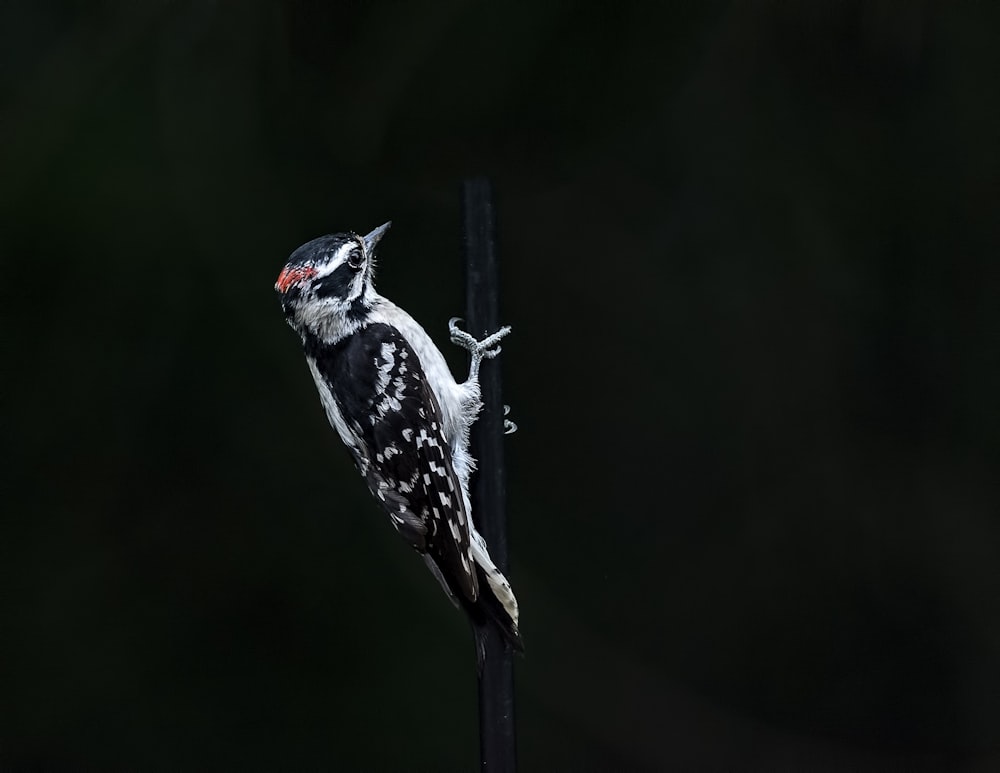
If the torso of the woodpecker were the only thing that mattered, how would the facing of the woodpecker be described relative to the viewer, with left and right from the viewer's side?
facing to the right of the viewer
